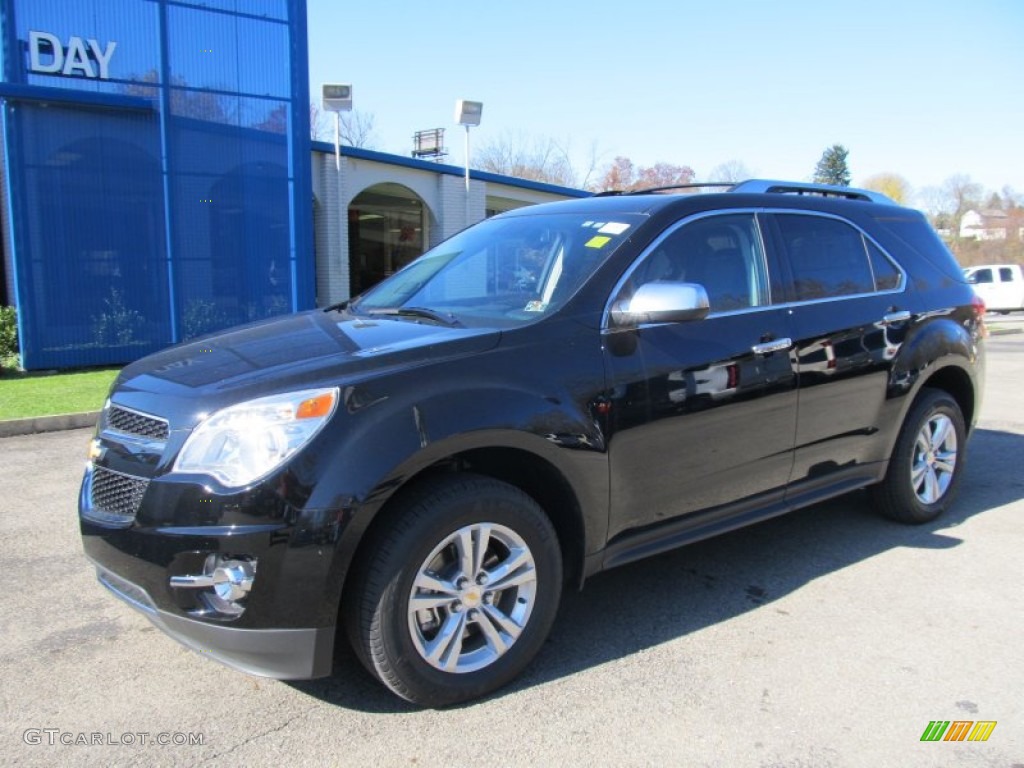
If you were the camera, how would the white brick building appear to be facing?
facing the viewer and to the right of the viewer

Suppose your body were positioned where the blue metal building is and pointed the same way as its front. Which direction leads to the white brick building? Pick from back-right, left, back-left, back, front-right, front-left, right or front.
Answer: left

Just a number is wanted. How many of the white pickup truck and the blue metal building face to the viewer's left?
1

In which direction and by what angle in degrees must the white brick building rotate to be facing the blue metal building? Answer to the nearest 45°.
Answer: approximately 90° to its right

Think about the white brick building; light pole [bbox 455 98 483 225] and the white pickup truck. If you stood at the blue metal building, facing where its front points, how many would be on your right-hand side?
0

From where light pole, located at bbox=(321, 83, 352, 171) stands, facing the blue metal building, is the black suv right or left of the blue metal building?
left

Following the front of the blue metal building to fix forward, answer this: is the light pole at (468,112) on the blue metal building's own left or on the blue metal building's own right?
on the blue metal building's own left

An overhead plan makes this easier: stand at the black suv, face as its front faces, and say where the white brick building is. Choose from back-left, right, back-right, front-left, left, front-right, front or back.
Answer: back-right

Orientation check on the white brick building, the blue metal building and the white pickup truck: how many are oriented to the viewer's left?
1

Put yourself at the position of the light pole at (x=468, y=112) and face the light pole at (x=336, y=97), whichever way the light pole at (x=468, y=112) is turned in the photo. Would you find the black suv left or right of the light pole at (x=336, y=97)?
left

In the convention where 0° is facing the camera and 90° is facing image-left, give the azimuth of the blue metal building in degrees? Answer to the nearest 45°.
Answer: approximately 315°

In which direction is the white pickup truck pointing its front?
to the viewer's left

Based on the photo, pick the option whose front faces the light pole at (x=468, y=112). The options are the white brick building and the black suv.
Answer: the white brick building
